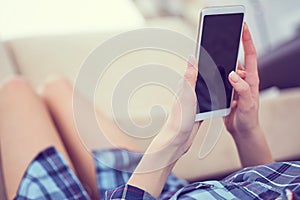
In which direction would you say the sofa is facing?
toward the camera
